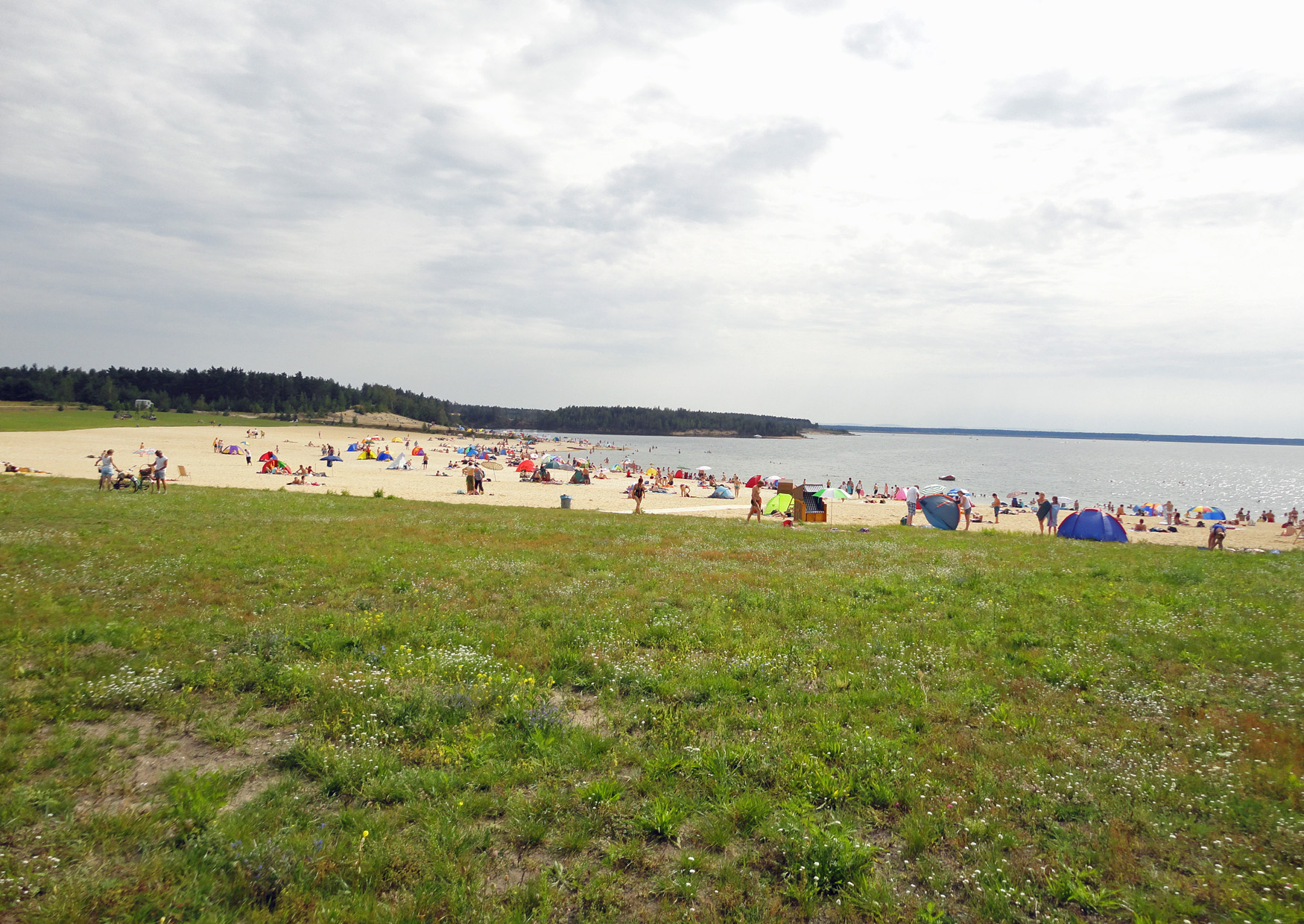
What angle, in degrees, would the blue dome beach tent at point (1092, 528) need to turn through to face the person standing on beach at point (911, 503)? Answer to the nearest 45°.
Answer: approximately 45° to its left
